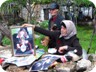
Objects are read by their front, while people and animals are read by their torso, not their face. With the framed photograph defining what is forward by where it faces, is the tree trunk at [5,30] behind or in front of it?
behind

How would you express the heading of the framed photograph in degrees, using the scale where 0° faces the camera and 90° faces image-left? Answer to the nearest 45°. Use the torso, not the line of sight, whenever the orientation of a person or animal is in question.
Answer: approximately 0°
